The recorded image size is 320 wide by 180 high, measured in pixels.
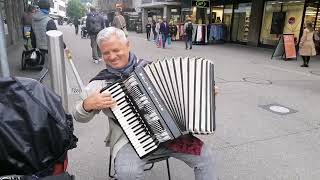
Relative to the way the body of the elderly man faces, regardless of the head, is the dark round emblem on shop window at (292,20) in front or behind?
behind

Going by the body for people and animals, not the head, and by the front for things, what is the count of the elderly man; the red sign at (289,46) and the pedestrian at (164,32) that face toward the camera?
3

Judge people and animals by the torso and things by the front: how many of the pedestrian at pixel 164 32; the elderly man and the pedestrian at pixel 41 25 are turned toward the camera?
2

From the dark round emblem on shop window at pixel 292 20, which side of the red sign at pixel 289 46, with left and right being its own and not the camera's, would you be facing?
back

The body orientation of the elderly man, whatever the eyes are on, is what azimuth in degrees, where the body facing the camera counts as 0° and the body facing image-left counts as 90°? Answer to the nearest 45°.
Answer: approximately 0°

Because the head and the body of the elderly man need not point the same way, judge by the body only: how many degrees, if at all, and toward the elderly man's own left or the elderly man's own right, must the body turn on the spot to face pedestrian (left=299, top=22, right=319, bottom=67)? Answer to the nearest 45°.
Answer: approximately 135° to the elderly man's own left

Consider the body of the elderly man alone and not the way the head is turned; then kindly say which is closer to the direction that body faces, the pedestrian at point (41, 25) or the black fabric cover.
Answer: the black fabric cover

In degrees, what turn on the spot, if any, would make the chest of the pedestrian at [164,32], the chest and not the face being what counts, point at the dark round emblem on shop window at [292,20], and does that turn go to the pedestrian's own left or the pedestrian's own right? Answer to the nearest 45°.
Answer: approximately 90° to the pedestrian's own left
